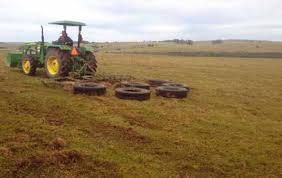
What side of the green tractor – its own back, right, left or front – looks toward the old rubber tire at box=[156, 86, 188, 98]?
back

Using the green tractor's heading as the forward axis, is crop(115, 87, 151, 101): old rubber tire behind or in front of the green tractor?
behind

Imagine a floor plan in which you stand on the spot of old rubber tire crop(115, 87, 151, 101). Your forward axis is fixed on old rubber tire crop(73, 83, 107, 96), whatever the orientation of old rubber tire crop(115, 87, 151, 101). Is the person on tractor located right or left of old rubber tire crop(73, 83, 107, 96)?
right

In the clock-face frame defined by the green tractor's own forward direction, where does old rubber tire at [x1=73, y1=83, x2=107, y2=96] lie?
The old rubber tire is roughly at 7 o'clock from the green tractor.

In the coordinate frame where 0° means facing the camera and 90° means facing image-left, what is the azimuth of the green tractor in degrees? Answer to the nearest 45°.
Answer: approximately 135°
